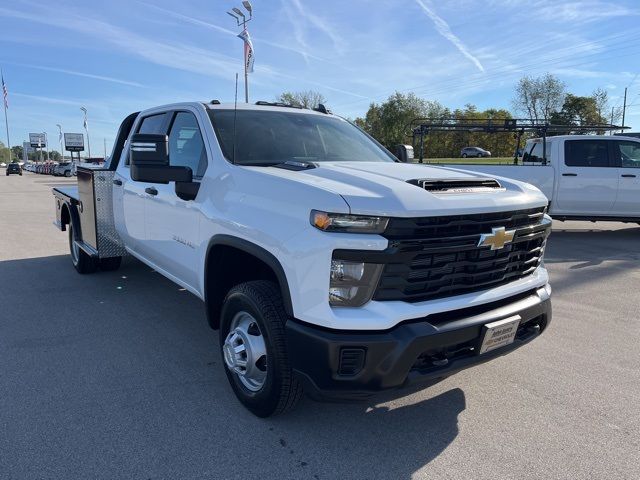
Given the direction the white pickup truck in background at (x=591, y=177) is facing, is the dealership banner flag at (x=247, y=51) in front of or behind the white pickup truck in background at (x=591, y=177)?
behind

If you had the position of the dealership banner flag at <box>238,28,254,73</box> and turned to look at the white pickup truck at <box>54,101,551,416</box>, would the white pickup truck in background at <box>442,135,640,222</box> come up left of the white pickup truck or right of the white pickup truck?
left

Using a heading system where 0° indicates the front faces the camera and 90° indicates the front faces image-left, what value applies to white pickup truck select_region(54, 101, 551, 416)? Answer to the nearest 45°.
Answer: approximately 315°

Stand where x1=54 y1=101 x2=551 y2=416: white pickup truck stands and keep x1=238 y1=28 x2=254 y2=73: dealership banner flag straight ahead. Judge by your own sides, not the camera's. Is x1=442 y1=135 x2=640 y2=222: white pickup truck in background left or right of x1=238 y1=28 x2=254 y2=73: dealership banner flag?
right

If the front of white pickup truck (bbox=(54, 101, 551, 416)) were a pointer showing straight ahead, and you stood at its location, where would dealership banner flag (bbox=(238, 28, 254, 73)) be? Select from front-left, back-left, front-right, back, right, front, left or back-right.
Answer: back-left

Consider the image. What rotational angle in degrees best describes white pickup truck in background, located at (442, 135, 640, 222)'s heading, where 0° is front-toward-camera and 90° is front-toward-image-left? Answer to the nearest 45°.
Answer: approximately 270°

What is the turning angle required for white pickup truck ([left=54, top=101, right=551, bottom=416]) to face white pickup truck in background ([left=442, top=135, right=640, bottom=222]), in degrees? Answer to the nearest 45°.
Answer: approximately 90° to its left
